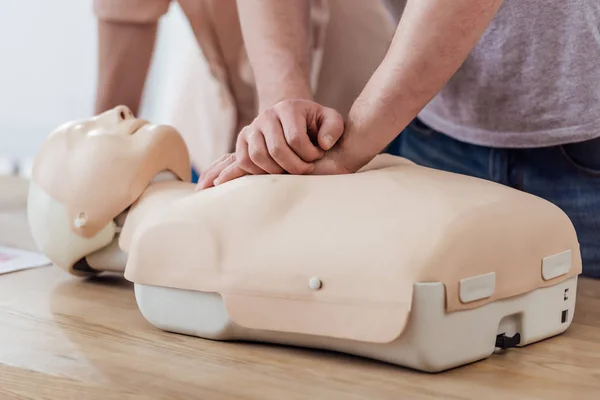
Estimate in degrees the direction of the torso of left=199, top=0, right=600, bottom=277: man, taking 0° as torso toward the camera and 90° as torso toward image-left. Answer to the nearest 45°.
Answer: approximately 45°
